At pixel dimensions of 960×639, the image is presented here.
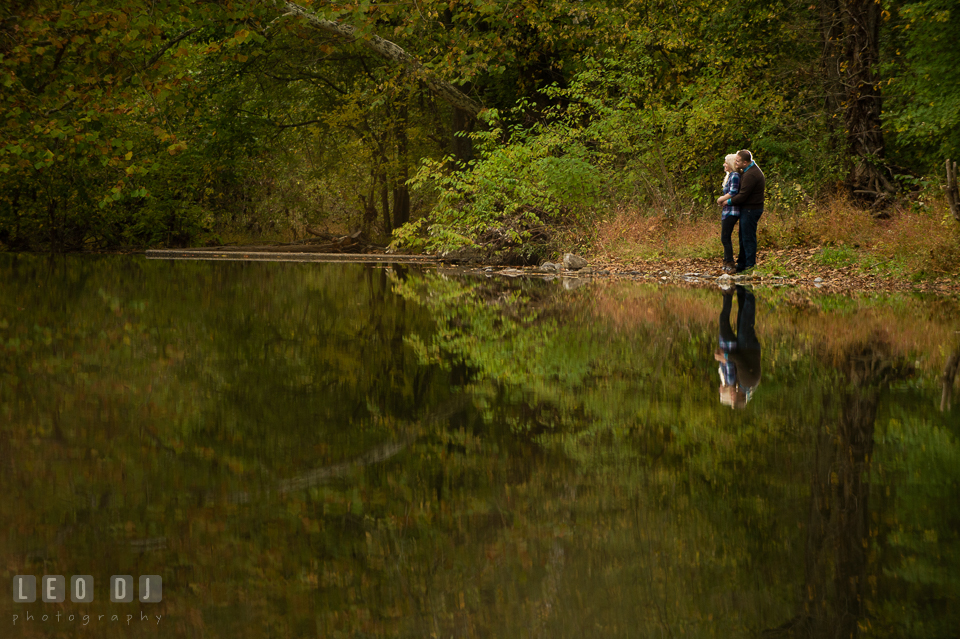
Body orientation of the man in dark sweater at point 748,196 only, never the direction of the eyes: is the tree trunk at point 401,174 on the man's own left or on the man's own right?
on the man's own right

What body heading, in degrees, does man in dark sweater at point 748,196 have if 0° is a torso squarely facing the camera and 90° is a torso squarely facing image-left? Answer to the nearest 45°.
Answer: approximately 90°

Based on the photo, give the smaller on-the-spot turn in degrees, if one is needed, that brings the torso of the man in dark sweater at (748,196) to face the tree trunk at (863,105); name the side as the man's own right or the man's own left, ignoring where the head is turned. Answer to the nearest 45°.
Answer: approximately 90° to the man's own right

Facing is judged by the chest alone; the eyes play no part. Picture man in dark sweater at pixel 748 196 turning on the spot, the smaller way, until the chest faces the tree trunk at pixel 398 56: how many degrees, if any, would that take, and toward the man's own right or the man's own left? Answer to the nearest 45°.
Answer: approximately 45° to the man's own right

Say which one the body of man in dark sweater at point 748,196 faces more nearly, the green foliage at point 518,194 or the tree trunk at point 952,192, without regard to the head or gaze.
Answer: the green foliage

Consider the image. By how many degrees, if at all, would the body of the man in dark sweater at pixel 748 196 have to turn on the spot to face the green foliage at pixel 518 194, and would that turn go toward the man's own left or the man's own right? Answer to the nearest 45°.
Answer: approximately 45° to the man's own right
